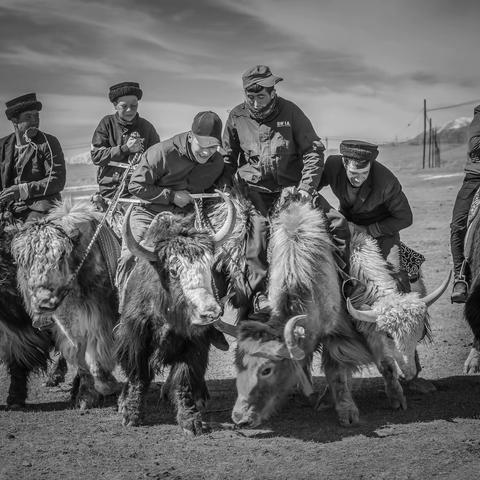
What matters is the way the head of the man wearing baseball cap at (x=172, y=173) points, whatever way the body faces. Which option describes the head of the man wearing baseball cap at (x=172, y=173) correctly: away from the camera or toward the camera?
toward the camera

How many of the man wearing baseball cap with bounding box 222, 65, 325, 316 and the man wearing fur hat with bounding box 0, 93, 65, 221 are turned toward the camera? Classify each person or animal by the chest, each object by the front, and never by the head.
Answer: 2

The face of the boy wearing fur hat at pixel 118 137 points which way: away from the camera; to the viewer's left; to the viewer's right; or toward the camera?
toward the camera

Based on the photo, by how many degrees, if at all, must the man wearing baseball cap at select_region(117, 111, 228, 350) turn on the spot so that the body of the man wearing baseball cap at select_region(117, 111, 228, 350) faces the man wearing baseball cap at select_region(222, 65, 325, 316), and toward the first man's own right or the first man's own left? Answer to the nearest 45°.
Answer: approximately 45° to the first man's own left

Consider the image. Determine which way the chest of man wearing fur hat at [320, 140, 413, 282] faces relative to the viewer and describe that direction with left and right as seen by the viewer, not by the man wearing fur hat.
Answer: facing the viewer and to the left of the viewer

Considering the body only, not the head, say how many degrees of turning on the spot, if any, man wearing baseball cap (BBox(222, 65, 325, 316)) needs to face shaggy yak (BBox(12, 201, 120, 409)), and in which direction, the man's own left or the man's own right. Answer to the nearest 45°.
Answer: approximately 90° to the man's own right

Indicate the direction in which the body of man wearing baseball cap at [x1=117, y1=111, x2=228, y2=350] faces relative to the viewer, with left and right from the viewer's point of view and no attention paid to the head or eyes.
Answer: facing the viewer and to the right of the viewer

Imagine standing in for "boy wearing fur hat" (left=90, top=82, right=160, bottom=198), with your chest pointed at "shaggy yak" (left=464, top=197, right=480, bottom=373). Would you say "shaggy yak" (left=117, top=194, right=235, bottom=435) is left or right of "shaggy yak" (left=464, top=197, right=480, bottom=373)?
right

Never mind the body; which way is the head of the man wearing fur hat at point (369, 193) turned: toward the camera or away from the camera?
toward the camera

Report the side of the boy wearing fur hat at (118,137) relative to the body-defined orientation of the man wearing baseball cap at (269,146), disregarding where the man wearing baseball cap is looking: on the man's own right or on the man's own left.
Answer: on the man's own right

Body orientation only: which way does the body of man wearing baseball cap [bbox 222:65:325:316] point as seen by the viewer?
toward the camera

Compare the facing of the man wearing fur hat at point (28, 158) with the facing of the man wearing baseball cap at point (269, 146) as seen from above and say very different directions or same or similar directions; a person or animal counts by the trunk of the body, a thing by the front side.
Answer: same or similar directions

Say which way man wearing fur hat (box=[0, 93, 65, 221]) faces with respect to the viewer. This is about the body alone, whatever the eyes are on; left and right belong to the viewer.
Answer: facing the viewer
